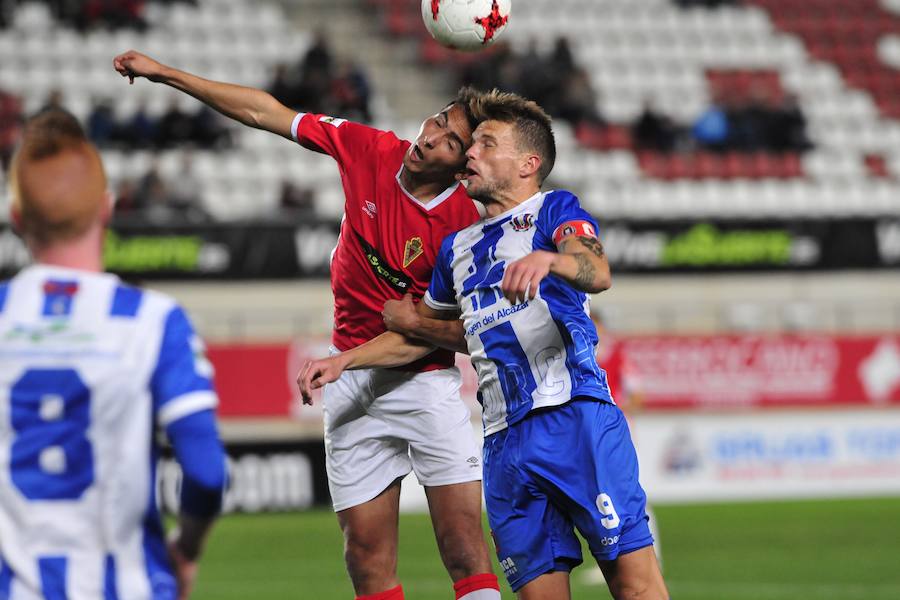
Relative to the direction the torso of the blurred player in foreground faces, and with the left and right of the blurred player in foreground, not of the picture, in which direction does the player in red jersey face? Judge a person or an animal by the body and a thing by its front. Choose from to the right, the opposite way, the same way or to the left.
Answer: the opposite way

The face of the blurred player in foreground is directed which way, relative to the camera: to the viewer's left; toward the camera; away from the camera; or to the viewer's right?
away from the camera

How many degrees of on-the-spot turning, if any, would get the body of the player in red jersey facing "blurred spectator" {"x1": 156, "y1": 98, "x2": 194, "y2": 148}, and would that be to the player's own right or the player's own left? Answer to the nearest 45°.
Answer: approximately 180°

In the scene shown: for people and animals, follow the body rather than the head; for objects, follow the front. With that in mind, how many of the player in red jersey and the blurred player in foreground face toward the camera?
1

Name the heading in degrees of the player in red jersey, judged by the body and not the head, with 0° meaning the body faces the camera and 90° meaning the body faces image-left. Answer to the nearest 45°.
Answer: approximately 0°

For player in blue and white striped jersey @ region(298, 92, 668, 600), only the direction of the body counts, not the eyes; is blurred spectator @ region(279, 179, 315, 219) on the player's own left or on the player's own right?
on the player's own right

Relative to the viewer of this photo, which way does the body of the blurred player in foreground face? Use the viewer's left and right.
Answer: facing away from the viewer

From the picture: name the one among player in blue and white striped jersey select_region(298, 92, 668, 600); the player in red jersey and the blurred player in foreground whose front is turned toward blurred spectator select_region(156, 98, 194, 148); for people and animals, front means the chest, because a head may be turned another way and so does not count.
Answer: the blurred player in foreground

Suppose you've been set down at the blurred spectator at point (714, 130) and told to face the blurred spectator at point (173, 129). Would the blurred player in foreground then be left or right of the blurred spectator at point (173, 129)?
left

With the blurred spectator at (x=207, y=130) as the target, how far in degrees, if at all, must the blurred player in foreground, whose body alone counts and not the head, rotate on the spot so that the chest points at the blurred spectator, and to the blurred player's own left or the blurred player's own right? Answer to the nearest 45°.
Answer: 0° — they already face them

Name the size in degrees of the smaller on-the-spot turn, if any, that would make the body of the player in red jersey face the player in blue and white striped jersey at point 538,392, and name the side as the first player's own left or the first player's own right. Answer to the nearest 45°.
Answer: approximately 45° to the first player's own left

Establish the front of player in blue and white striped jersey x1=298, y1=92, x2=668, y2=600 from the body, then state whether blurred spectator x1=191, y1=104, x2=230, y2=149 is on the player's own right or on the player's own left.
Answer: on the player's own right
